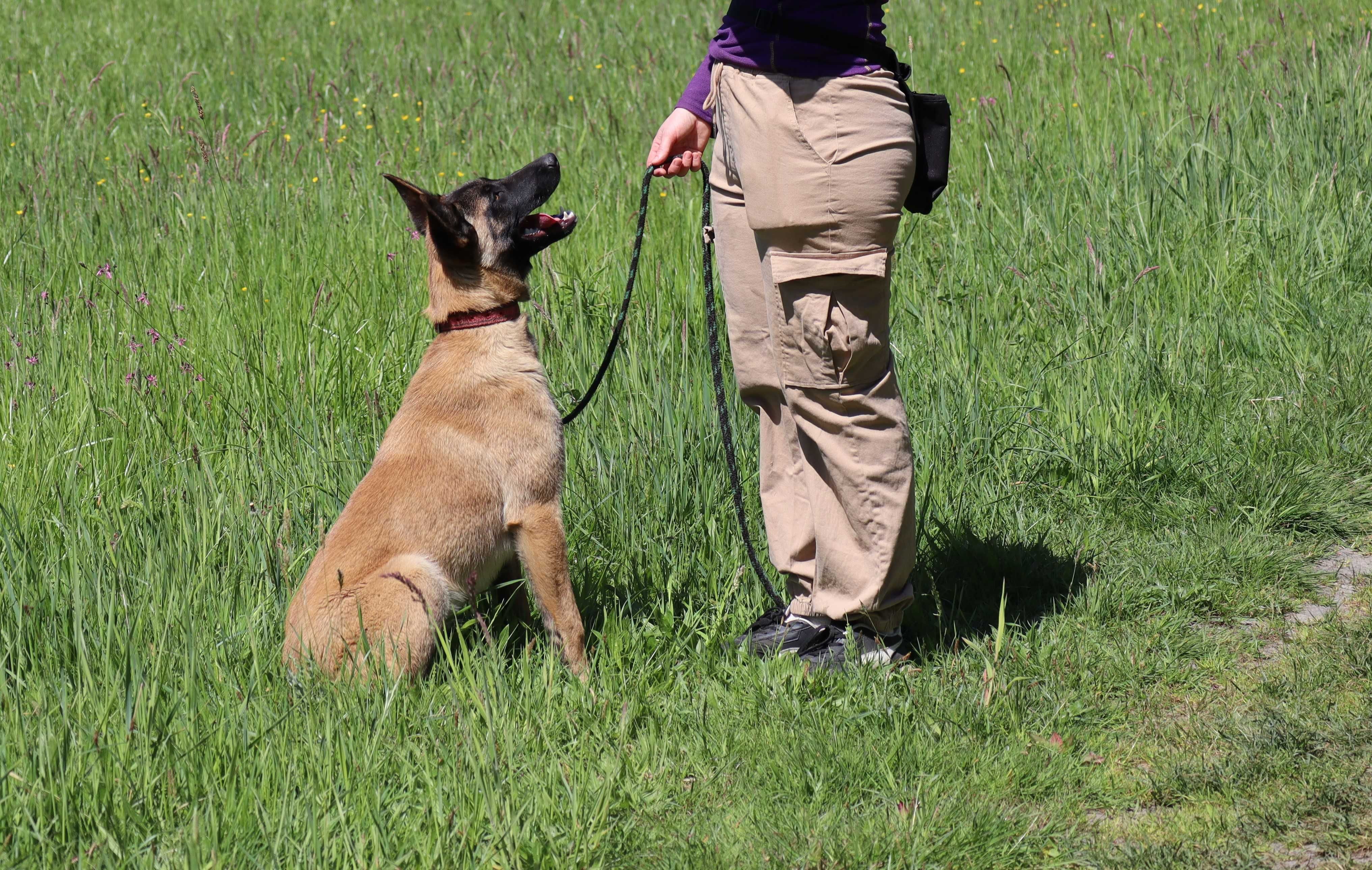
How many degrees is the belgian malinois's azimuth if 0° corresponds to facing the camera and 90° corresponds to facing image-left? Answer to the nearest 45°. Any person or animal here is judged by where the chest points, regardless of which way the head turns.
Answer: approximately 270°
